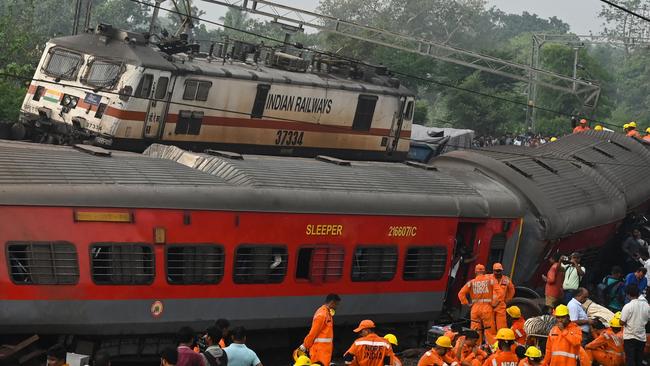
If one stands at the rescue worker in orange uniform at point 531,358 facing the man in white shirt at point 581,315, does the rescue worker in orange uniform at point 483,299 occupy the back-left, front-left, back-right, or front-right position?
front-left

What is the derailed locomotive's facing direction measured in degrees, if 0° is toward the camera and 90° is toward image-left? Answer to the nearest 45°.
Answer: approximately 45°

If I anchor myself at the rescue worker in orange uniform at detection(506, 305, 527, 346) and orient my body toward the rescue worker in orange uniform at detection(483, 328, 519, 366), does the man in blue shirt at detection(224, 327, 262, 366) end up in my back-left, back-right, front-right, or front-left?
front-right

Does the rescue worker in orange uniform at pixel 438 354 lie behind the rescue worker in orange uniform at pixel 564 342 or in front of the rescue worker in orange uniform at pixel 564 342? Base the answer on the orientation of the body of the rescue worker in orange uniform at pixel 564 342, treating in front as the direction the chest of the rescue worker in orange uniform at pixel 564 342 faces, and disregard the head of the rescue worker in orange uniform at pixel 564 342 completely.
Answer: in front

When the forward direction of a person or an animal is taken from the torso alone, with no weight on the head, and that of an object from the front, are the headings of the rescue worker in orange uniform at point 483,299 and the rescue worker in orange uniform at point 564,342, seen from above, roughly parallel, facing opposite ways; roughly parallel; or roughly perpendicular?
roughly parallel, facing opposite ways

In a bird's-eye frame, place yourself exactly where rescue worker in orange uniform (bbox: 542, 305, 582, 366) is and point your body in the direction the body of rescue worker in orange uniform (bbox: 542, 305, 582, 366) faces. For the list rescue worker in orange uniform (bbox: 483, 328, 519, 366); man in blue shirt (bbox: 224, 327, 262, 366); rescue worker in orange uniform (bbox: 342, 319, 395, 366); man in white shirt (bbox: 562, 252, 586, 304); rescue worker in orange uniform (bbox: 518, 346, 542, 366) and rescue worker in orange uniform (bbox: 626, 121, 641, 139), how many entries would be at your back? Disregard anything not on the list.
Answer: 2

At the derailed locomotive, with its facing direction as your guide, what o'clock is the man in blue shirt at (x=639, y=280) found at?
The man in blue shirt is roughly at 8 o'clock from the derailed locomotive.
